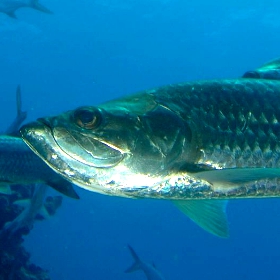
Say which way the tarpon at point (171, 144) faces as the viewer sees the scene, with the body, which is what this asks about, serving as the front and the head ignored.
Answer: to the viewer's left

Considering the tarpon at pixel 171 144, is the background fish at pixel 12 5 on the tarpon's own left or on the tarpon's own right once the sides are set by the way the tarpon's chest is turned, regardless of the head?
on the tarpon's own right

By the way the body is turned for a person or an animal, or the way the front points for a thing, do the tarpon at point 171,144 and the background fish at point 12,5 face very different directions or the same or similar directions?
same or similar directions

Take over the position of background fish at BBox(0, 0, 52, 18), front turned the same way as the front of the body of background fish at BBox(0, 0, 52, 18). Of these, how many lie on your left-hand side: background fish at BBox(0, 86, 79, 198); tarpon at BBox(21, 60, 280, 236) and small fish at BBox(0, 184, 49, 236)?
3

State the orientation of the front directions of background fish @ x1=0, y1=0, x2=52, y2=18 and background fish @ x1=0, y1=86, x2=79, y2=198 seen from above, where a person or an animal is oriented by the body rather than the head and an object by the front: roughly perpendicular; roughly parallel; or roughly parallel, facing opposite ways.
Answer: roughly parallel

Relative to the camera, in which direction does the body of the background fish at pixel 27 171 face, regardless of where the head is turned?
to the viewer's left

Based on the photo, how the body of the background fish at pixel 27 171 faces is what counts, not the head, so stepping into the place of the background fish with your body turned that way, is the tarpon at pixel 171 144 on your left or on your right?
on your left

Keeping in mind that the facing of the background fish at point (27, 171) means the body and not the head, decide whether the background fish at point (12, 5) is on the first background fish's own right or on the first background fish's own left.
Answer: on the first background fish's own right

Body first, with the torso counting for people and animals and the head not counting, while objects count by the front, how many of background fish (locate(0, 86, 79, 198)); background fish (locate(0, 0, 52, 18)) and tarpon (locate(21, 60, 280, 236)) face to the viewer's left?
3

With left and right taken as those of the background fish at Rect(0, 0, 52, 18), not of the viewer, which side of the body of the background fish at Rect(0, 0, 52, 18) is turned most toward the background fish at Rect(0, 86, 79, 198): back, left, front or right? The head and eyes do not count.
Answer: left

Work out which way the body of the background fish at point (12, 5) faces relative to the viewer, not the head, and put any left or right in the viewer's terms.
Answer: facing to the left of the viewer
